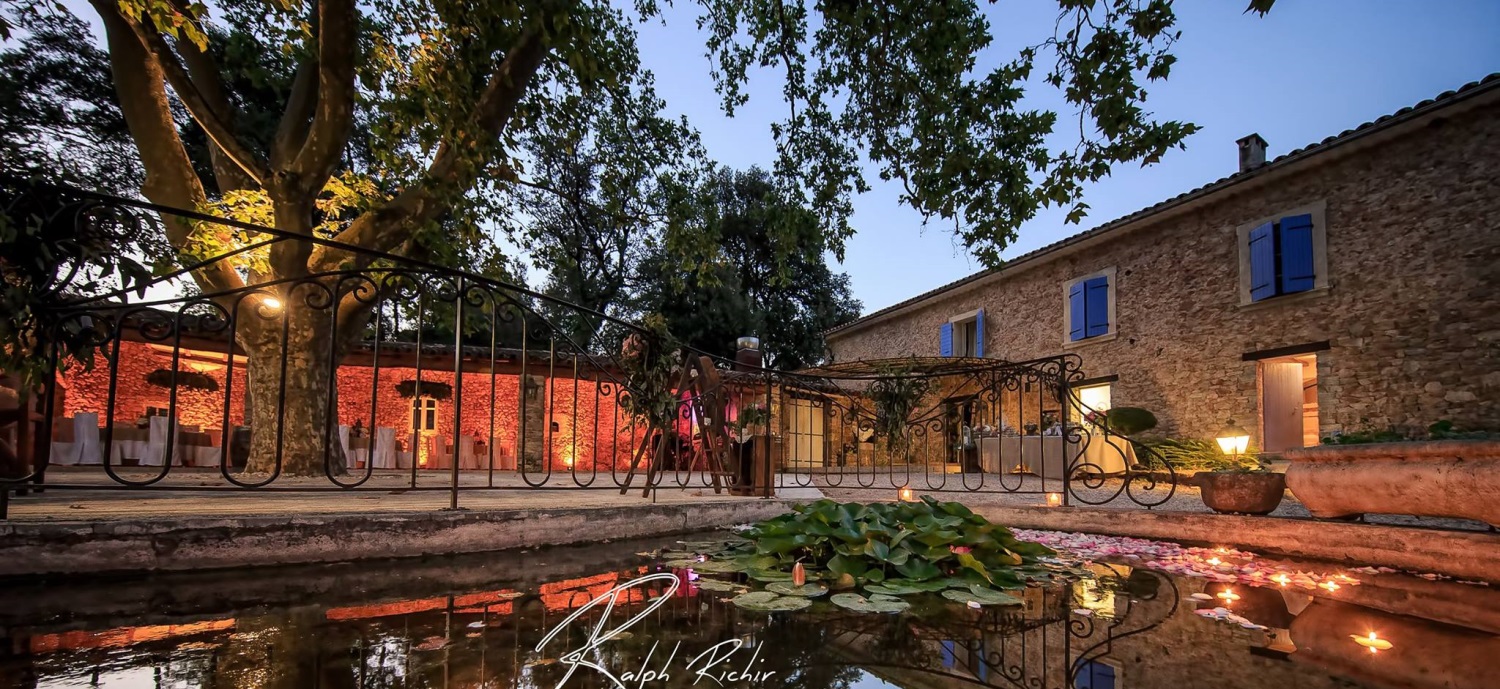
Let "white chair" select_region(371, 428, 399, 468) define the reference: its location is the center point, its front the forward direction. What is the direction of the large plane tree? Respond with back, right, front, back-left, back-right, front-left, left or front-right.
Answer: back

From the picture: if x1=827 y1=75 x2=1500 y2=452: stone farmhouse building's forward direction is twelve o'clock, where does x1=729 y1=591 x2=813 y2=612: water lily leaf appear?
The water lily leaf is roughly at 11 o'clock from the stone farmhouse building.

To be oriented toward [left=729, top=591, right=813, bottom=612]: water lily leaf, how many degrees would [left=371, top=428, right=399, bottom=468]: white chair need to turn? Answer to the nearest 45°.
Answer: approximately 180°

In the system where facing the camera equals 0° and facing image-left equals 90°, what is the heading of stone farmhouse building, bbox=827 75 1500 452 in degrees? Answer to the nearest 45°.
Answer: approximately 45°

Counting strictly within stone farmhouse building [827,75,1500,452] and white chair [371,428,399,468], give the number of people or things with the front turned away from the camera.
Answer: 1

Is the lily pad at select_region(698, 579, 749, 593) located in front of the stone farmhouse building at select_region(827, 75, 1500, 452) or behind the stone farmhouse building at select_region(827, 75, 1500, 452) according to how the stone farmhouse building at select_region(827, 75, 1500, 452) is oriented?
in front

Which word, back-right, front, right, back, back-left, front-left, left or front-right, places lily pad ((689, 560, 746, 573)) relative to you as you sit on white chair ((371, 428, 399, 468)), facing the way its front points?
back

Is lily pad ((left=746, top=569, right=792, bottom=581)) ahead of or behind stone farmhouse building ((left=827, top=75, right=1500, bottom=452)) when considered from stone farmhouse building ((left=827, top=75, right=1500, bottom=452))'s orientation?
ahead

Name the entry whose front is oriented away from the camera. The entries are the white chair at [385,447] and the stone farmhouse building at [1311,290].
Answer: the white chair
